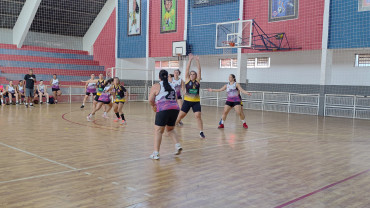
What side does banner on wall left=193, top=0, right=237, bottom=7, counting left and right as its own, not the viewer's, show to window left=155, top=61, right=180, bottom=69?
right

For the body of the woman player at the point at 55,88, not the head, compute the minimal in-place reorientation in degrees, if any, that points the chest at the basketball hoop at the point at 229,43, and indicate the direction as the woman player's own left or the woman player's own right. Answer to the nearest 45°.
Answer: approximately 45° to the woman player's own left

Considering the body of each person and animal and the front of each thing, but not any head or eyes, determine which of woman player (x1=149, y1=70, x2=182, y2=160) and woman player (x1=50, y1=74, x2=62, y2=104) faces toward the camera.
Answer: woman player (x1=50, y1=74, x2=62, y2=104)

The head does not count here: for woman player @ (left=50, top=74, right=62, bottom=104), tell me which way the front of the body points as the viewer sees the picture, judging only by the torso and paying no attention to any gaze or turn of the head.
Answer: toward the camera

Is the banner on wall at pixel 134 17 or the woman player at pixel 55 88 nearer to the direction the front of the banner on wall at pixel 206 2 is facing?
the woman player

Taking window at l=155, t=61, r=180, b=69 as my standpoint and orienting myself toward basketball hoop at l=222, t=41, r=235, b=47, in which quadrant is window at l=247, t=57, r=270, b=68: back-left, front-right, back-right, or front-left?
front-left

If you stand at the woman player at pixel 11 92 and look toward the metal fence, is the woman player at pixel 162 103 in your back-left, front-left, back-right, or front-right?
front-right

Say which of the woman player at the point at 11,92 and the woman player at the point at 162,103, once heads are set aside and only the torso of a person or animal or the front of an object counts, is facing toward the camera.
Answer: the woman player at the point at 11,92

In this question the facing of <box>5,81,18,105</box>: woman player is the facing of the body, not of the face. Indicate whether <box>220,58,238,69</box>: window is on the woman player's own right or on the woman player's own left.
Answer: on the woman player's own left

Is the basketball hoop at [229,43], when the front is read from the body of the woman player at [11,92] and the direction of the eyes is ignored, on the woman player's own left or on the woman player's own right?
on the woman player's own left

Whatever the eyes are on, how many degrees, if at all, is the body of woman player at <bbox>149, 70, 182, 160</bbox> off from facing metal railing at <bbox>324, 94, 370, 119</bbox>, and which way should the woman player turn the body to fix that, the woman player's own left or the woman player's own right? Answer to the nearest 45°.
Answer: approximately 90° to the woman player's own right

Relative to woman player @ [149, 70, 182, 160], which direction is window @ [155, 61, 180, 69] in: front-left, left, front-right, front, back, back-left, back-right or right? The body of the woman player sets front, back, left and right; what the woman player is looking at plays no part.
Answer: front-right

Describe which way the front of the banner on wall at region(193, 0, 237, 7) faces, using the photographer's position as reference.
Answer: facing the viewer and to the left of the viewer

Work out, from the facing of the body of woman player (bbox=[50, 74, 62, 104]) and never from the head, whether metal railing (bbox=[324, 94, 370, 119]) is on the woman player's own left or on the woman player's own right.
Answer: on the woman player's own left

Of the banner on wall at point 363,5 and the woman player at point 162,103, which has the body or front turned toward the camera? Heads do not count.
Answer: the banner on wall

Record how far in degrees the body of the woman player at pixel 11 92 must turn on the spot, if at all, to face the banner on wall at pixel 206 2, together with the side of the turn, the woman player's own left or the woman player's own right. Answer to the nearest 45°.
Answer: approximately 90° to the woman player's own left
